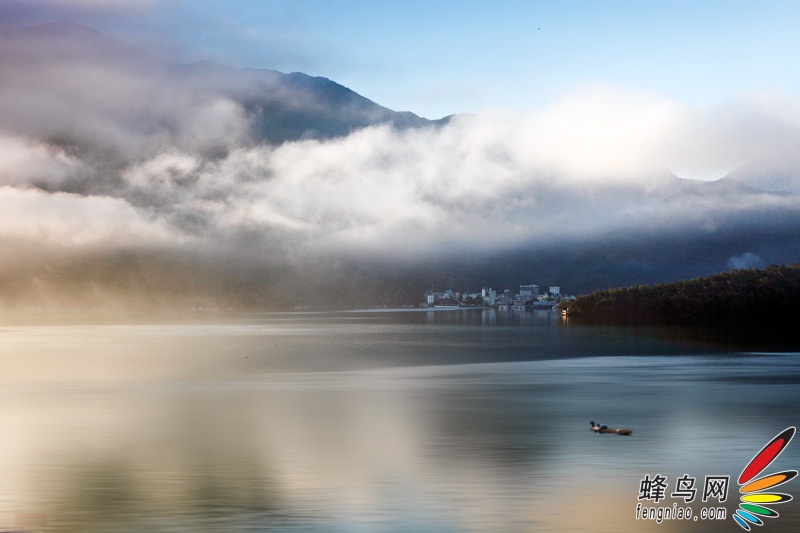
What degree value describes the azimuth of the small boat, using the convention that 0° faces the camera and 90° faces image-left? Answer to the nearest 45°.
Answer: approximately 270°
